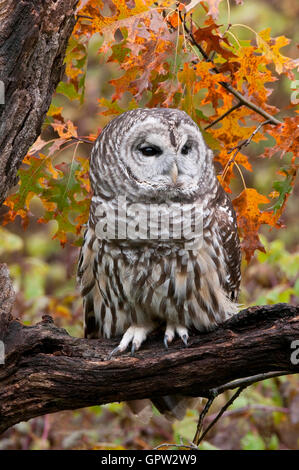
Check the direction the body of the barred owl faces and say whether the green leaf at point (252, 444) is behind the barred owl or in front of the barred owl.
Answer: behind

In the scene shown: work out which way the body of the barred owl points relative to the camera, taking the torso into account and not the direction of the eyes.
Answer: toward the camera

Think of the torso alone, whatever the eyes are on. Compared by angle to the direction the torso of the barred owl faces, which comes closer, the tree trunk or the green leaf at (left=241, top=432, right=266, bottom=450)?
the tree trunk

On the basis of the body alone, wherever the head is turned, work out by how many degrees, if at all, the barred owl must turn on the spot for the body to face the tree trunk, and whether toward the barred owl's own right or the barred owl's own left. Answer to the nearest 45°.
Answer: approximately 45° to the barred owl's own right
